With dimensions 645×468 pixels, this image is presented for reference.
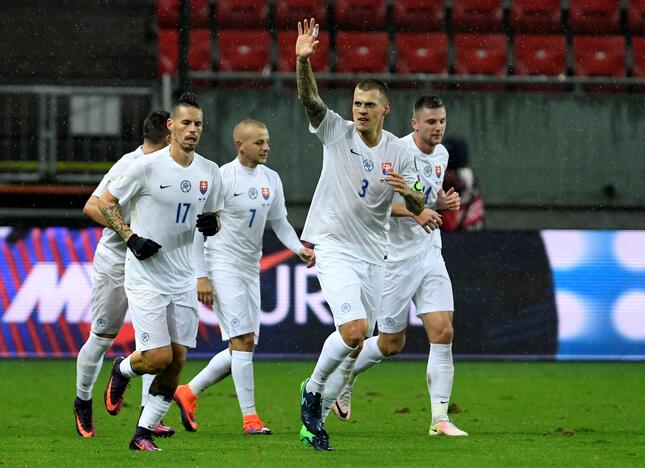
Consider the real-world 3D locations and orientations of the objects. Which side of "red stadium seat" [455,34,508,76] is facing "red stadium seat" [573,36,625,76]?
left

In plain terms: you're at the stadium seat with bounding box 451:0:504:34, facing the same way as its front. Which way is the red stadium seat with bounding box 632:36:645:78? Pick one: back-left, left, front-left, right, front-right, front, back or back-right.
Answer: left

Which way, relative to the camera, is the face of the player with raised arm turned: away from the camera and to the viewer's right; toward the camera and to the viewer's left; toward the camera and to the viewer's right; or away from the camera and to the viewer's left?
toward the camera and to the viewer's left

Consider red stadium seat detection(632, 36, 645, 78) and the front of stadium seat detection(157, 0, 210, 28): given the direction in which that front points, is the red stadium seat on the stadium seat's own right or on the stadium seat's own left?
on the stadium seat's own left

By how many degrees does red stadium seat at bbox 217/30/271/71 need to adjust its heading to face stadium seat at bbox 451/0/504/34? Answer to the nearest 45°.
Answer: approximately 90° to its left

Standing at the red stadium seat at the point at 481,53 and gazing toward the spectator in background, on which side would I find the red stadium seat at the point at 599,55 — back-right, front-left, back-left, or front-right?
back-left

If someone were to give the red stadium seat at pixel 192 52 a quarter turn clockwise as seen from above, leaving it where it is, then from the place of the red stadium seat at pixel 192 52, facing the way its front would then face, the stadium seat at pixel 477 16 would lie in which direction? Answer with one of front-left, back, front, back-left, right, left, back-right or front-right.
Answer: back

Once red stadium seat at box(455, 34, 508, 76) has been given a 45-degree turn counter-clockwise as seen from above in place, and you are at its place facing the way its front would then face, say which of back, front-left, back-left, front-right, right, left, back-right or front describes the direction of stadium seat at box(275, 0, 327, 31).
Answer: back-right

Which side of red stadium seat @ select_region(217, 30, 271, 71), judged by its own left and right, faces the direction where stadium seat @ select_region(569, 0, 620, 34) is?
left

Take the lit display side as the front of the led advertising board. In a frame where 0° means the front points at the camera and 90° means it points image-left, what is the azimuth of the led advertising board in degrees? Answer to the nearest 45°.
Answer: approximately 0°

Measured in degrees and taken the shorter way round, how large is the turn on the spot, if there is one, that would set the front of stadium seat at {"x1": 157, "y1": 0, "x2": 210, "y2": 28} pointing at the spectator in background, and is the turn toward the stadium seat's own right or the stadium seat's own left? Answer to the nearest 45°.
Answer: approximately 45° to the stadium seat's own left

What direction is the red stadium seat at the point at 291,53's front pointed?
toward the camera

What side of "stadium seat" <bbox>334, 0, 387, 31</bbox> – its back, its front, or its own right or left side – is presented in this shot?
front

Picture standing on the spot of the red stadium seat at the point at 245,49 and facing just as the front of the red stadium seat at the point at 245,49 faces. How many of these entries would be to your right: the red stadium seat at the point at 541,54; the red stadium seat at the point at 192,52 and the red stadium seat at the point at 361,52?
1

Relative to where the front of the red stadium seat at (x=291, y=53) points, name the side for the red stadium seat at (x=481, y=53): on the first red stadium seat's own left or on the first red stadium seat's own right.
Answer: on the first red stadium seat's own left
